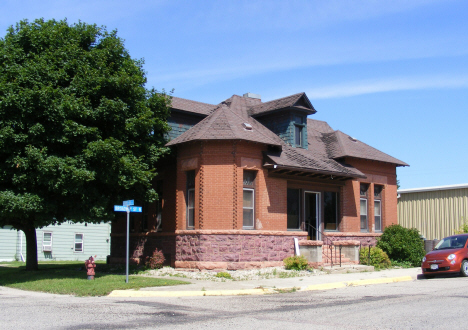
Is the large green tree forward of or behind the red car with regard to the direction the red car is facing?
forward

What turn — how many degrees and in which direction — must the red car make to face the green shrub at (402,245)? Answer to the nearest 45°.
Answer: approximately 135° to its right

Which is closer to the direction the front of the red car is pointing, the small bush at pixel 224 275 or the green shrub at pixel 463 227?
the small bush

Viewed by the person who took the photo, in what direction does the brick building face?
facing the viewer and to the right of the viewer

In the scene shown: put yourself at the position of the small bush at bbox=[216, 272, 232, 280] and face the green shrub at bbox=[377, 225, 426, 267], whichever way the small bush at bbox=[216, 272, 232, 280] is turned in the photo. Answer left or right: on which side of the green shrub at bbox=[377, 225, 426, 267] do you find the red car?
right

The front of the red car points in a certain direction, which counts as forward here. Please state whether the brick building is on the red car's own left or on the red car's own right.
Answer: on the red car's own right

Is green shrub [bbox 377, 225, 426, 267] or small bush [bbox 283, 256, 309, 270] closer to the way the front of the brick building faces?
the small bush

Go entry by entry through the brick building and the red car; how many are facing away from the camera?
0

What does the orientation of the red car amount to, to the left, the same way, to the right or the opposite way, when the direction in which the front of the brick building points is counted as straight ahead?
to the right

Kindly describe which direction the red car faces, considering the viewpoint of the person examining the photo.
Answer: facing the viewer and to the left of the viewer

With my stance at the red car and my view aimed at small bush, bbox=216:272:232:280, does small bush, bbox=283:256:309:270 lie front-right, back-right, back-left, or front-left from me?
front-right

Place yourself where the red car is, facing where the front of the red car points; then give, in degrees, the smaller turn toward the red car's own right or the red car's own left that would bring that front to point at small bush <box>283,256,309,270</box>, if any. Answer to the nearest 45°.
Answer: approximately 45° to the red car's own right

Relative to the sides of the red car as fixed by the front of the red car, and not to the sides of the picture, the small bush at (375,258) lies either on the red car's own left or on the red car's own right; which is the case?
on the red car's own right
